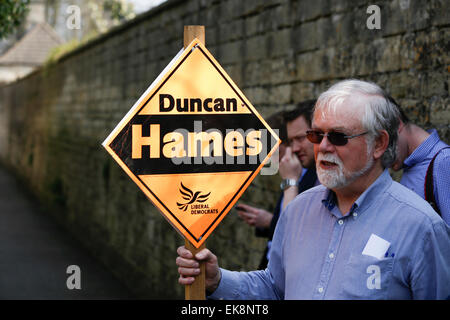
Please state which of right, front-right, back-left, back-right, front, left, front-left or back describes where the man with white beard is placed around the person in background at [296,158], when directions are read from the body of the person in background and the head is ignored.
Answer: front-left

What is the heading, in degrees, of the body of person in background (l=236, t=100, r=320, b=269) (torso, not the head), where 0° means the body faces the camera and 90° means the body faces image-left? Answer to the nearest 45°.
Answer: approximately 45°

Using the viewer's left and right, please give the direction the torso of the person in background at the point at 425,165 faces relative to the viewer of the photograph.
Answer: facing to the left of the viewer

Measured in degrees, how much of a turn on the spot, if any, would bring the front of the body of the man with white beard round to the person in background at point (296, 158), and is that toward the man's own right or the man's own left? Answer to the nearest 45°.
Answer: approximately 135° to the man's own right

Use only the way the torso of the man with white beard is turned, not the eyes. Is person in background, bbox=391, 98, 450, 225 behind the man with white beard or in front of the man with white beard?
behind

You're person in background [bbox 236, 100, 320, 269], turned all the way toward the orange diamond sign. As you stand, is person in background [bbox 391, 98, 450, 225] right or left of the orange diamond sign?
left

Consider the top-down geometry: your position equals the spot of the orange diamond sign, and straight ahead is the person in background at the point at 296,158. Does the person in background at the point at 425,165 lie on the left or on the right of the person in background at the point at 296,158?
right

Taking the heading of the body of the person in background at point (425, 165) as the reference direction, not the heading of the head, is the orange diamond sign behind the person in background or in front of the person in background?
in front

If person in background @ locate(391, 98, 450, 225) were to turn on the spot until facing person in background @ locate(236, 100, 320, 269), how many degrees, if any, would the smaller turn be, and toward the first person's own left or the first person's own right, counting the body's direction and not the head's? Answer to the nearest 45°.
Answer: approximately 45° to the first person's own right
